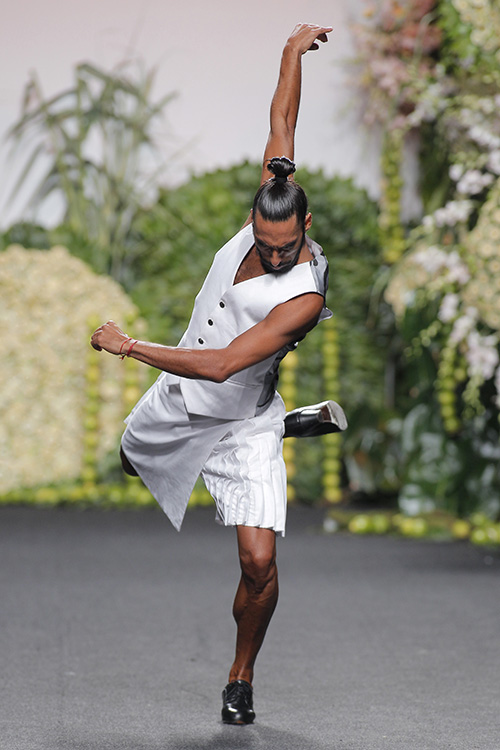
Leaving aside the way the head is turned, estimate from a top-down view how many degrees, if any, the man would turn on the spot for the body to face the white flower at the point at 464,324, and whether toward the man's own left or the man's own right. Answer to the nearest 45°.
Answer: approximately 180°

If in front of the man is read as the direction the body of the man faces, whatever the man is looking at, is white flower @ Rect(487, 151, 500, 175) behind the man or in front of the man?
behind

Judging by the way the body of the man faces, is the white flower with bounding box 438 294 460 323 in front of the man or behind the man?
behind

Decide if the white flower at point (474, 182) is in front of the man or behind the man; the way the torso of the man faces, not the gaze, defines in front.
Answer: behind

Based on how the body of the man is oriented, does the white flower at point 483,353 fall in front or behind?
behind

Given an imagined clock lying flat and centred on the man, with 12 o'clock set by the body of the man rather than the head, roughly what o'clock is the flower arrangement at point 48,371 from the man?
The flower arrangement is roughly at 4 o'clock from the man.

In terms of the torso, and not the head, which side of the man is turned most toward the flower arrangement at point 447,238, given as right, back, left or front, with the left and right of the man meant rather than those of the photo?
back

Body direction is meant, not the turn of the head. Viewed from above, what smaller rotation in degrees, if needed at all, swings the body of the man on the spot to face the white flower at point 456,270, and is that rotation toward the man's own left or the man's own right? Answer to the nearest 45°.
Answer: approximately 180°

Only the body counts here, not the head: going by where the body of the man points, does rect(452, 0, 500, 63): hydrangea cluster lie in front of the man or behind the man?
behind

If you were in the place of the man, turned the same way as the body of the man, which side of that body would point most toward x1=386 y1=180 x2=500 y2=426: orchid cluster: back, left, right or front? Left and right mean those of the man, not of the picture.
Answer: back

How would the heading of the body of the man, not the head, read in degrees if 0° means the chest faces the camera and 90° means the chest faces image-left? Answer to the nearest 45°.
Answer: approximately 45°
